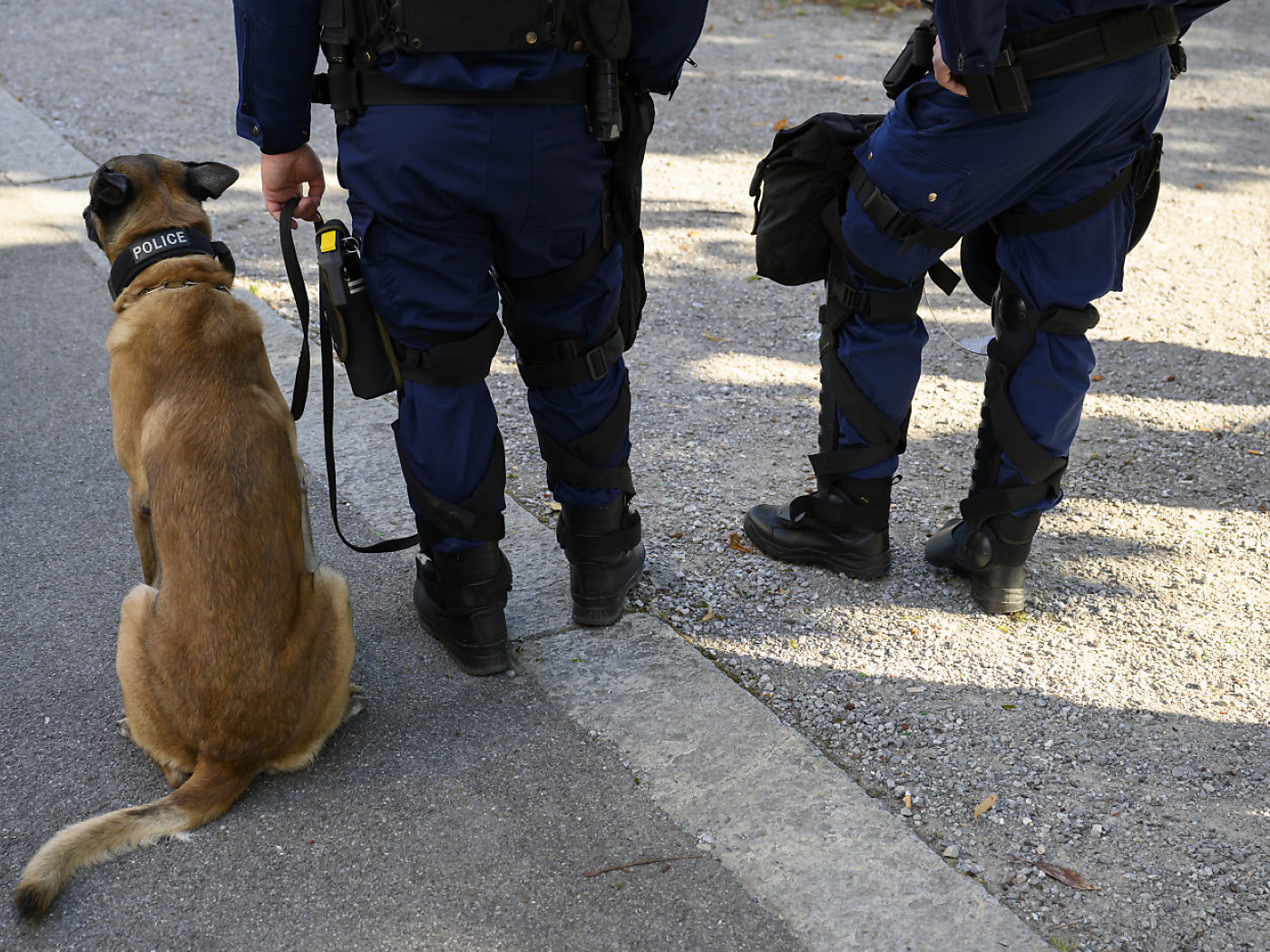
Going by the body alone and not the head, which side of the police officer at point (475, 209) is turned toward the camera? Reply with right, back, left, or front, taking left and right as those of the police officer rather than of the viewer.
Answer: back

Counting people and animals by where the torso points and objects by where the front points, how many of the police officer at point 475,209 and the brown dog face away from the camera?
2

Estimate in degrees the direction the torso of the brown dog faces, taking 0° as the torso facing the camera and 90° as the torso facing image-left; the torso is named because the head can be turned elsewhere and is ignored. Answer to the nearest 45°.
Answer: approximately 180°

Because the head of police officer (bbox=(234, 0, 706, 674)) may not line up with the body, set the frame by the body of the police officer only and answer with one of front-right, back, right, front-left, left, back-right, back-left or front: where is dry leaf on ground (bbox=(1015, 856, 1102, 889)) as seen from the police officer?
back-right

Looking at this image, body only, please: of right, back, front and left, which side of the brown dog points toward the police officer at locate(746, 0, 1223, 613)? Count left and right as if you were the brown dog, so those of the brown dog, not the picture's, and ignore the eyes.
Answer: right

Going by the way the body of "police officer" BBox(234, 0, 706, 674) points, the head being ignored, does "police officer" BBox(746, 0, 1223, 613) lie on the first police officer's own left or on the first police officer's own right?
on the first police officer's own right

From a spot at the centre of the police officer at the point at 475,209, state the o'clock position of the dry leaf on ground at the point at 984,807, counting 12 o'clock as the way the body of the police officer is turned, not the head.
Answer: The dry leaf on ground is roughly at 4 o'clock from the police officer.
